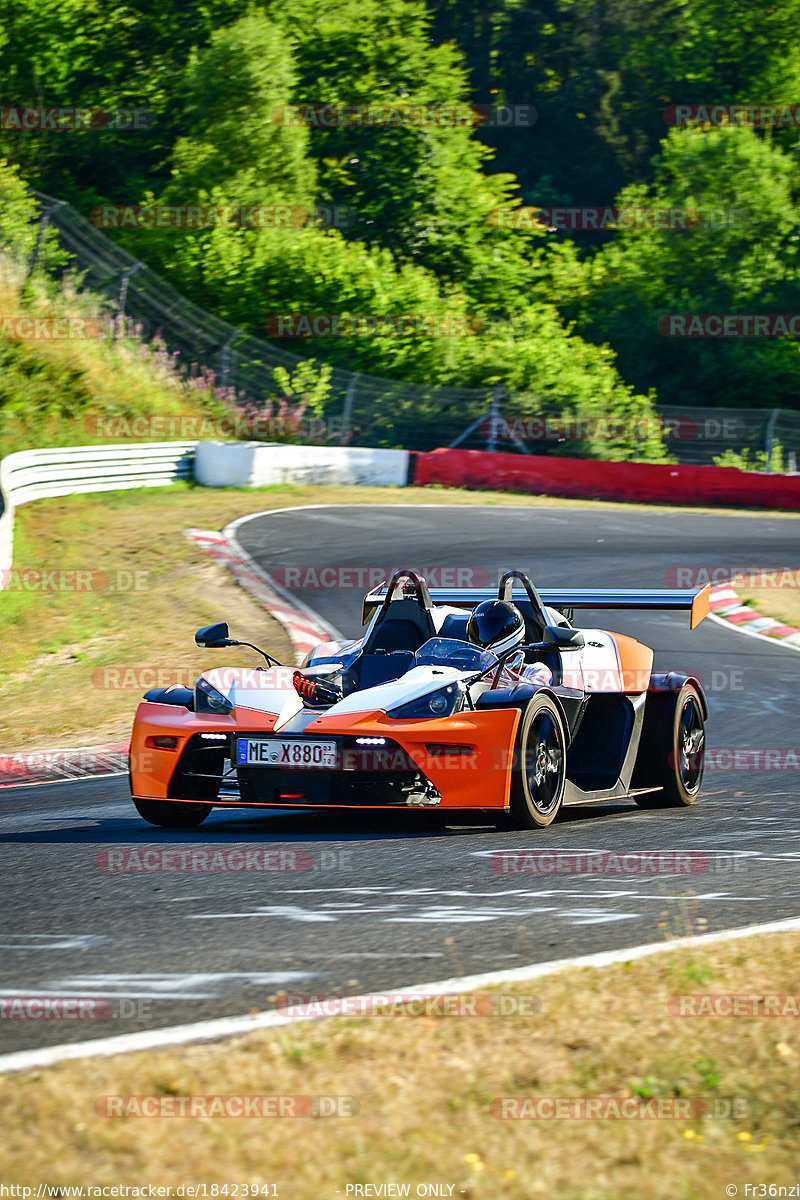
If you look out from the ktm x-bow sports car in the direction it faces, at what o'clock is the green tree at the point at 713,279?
The green tree is roughly at 5 o'clock from the ktm x-bow sports car.

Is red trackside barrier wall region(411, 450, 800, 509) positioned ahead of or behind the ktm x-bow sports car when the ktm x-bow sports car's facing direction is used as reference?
behind

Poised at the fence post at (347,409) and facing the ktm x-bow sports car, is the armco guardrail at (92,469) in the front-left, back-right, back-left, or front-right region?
front-right

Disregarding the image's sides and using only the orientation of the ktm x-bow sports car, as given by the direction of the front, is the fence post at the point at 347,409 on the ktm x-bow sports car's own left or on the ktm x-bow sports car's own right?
on the ktm x-bow sports car's own right

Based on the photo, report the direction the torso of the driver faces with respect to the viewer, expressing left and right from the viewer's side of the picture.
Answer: facing the viewer and to the left of the viewer

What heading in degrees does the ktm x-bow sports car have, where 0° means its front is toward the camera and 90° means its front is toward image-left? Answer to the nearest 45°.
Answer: approximately 45°

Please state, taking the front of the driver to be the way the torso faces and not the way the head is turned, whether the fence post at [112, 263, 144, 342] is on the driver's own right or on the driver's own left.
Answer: on the driver's own right

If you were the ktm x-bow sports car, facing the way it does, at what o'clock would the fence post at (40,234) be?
The fence post is roughly at 4 o'clock from the ktm x-bow sports car.

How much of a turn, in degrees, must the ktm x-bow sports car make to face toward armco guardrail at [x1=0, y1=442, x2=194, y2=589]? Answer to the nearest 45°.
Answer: approximately 135° to its right

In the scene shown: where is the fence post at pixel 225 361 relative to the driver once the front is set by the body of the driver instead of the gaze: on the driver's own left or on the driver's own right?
on the driver's own right

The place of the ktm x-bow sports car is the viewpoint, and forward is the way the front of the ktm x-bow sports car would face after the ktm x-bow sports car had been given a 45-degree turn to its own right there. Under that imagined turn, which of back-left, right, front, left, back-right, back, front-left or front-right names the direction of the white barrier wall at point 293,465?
right
